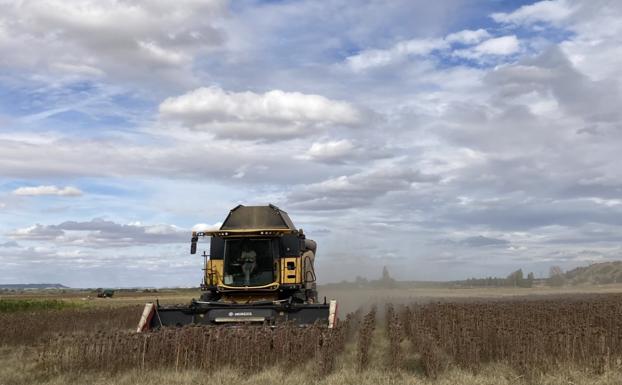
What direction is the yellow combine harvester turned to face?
toward the camera
